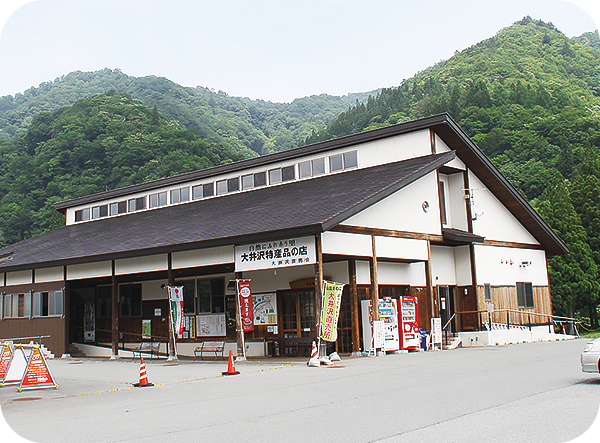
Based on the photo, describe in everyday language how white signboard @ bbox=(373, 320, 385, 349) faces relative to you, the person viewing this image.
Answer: facing the viewer

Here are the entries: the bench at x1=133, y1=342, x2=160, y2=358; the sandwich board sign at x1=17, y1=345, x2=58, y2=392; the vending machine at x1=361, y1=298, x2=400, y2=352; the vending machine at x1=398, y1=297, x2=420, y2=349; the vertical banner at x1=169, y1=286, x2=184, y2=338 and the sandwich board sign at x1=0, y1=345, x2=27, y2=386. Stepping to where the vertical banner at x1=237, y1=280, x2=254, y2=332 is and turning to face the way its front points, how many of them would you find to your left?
2

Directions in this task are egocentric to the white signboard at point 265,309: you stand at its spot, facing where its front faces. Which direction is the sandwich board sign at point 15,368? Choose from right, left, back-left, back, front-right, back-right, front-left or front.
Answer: front-right

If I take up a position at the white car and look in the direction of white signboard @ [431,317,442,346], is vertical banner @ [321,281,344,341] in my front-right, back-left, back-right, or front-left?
front-left

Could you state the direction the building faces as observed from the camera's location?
facing the viewer and to the left of the viewer

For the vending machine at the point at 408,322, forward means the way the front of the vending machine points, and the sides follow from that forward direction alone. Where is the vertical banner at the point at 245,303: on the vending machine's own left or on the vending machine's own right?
on the vending machine's own right

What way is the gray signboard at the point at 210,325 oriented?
toward the camera
